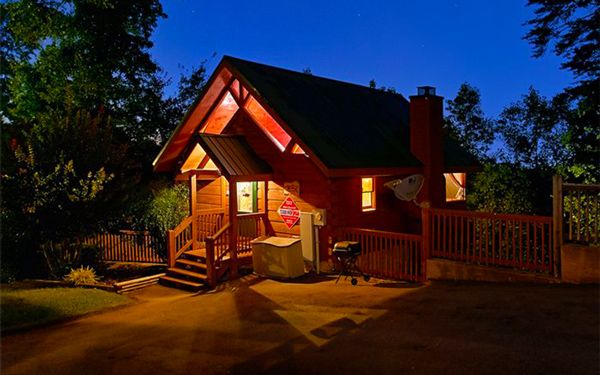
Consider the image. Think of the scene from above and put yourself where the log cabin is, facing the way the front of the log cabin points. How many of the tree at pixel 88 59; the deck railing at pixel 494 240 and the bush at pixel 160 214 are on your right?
2

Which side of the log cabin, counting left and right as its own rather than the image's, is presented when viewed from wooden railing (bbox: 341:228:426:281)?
left

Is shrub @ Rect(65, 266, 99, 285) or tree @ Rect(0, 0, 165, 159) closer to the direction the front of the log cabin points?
the shrub

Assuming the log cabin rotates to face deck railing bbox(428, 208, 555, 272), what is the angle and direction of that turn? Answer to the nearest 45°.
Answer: approximately 90° to its left

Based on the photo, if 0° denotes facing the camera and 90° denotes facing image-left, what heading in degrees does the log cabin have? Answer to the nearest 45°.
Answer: approximately 45°

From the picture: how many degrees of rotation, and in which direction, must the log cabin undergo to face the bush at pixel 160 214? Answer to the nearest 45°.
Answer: approximately 90° to its right

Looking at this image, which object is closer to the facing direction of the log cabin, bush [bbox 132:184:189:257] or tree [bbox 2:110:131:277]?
the tree

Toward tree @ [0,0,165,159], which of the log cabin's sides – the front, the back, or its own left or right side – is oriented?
right
